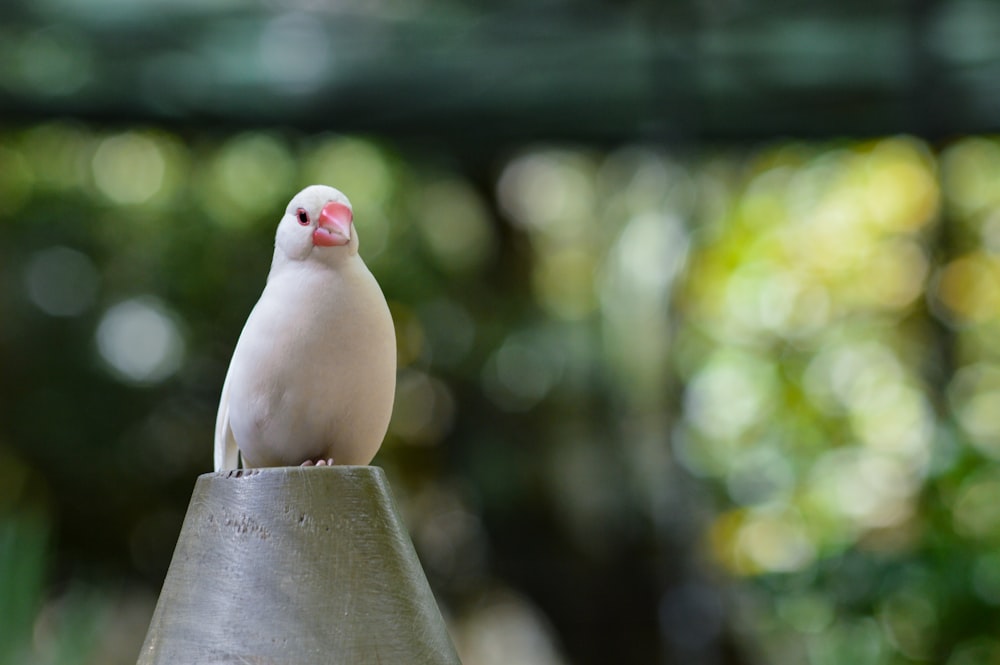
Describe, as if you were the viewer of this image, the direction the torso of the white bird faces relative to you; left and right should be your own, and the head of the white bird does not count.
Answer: facing the viewer and to the right of the viewer
